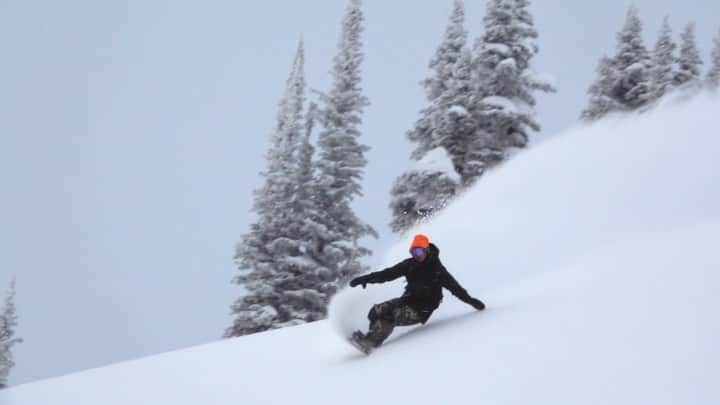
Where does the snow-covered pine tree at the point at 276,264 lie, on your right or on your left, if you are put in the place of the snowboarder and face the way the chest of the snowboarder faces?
on your right

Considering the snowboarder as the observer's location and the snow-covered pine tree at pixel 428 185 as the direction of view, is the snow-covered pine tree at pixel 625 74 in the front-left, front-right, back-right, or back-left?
front-right

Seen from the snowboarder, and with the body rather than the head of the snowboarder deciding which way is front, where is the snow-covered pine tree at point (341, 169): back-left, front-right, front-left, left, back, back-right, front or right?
back-right

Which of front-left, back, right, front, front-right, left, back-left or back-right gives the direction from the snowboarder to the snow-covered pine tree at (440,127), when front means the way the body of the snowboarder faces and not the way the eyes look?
back-right

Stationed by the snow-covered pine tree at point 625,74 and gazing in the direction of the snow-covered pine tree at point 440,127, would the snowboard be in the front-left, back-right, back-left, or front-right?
front-left

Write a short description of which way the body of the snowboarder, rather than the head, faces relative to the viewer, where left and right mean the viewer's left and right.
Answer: facing the viewer and to the left of the viewer

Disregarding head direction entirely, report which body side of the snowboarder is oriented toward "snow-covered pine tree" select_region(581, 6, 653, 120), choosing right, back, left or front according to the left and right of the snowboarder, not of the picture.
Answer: back

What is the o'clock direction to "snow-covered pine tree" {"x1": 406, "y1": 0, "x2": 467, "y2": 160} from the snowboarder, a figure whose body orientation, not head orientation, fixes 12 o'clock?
The snow-covered pine tree is roughly at 5 o'clock from the snowboarder.

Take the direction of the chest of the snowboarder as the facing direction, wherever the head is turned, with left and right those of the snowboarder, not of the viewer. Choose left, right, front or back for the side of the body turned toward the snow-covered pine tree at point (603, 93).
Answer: back

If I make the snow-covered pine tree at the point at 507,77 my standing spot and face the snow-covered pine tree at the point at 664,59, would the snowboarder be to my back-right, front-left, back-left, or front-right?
back-right
